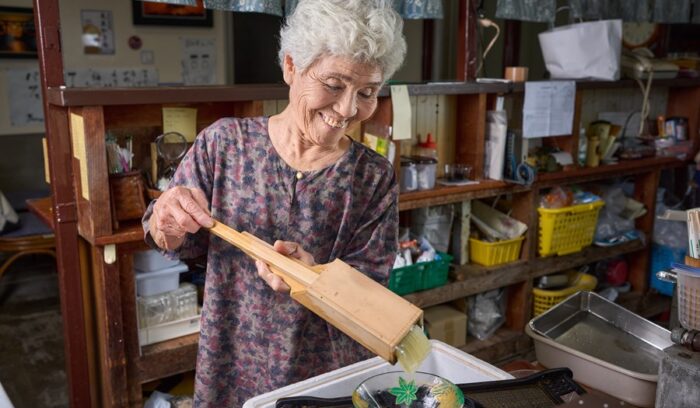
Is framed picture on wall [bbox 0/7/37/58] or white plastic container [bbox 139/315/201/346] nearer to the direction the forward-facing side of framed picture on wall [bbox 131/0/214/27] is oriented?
the white plastic container

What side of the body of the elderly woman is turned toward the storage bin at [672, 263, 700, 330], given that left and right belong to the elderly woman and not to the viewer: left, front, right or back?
left

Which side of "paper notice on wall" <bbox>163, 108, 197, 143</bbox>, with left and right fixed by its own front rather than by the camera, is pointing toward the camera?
front

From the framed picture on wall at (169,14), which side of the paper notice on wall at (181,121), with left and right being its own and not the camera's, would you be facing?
back

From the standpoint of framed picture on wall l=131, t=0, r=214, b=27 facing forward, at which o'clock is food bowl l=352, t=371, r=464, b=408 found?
The food bowl is roughly at 12 o'clock from the framed picture on wall.

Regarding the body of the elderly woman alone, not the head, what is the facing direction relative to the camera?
toward the camera

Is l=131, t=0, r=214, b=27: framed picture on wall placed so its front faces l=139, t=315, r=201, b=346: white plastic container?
yes

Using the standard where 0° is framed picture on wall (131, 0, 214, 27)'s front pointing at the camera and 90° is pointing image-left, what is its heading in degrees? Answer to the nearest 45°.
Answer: approximately 0°

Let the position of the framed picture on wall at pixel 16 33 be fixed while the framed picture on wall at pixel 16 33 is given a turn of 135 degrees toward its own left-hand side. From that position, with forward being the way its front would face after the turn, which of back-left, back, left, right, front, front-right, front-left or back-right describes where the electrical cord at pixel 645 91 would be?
right

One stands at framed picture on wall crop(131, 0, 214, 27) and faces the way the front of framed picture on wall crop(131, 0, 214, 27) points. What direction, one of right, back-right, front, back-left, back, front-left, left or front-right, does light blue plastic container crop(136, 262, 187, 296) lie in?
front

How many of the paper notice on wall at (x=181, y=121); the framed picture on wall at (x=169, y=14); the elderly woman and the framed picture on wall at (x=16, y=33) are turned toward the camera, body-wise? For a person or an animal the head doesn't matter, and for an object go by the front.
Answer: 4

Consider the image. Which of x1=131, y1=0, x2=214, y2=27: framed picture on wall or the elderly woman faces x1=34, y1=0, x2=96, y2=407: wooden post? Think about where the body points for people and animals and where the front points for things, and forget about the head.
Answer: the framed picture on wall

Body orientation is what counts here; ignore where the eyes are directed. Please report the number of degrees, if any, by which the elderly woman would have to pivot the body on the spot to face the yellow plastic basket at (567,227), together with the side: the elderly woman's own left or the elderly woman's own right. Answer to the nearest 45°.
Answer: approximately 135° to the elderly woman's own left

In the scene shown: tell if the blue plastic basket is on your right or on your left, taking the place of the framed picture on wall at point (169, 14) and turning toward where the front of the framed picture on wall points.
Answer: on your left

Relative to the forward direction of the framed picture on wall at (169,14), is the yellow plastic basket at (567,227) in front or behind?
in front

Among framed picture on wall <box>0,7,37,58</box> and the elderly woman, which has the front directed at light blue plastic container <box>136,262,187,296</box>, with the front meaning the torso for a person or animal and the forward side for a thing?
the framed picture on wall

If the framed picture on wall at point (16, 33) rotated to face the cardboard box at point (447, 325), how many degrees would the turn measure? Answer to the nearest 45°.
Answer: approximately 45° to its left

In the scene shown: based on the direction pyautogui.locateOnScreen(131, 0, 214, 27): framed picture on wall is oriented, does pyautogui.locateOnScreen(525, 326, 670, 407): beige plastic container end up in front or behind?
in front

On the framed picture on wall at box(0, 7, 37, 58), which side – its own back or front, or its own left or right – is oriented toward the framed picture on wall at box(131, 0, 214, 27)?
left
